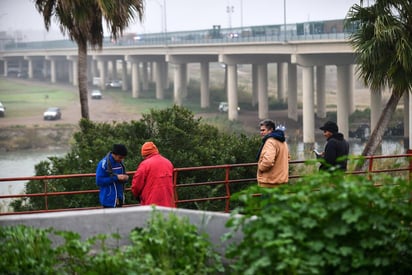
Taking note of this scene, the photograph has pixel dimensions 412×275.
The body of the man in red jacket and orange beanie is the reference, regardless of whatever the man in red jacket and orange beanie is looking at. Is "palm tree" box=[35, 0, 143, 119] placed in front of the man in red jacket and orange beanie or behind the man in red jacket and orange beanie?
in front

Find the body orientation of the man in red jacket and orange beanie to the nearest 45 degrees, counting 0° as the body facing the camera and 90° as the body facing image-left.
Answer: approximately 135°

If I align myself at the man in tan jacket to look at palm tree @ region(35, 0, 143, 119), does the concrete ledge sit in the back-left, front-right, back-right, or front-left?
back-left

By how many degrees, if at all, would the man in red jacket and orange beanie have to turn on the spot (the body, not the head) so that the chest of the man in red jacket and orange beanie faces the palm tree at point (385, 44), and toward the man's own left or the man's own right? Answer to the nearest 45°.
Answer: approximately 90° to the man's own right

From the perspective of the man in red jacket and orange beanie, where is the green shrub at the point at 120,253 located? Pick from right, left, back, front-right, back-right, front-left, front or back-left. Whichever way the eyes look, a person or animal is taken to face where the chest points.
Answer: back-left

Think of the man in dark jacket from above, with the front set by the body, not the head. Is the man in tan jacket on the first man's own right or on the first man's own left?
on the first man's own left

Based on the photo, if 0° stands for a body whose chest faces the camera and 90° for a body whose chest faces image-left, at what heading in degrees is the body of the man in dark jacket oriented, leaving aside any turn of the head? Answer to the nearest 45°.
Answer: approximately 90°

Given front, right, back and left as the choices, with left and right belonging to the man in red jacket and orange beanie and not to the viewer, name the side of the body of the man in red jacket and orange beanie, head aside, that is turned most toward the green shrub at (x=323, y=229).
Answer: back

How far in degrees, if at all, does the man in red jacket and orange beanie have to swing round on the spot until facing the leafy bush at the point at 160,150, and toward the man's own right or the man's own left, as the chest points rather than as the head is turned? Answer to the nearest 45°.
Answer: approximately 45° to the man's own right

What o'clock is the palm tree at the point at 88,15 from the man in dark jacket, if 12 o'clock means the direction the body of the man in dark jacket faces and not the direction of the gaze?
The palm tree is roughly at 2 o'clock from the man in dark jacket.

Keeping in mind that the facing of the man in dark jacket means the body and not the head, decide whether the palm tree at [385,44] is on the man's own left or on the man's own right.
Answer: on the man's own right

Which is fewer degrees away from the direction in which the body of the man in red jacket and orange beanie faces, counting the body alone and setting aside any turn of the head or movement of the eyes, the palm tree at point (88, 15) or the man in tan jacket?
the palm tree

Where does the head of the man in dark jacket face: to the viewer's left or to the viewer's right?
to the viewer's left

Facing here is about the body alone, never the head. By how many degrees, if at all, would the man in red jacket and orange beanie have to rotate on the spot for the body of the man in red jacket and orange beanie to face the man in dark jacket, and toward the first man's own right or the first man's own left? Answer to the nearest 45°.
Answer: approximately 90° to the first man's own right
